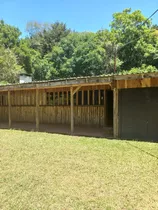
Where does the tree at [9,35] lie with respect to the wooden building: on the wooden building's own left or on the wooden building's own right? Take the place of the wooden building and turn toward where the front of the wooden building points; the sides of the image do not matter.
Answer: on the wooden building's own right

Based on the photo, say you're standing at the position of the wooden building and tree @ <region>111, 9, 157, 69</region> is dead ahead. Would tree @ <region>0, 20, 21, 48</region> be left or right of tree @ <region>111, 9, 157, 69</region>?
left

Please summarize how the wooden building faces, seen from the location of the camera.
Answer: facing the viewer and to the left of the viewer

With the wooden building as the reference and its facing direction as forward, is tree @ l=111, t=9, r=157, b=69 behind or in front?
behind

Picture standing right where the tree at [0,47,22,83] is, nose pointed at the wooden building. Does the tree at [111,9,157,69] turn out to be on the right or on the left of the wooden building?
left

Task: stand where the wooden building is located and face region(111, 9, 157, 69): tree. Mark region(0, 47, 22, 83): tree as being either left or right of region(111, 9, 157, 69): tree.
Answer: left

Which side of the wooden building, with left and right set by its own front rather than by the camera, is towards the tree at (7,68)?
right
